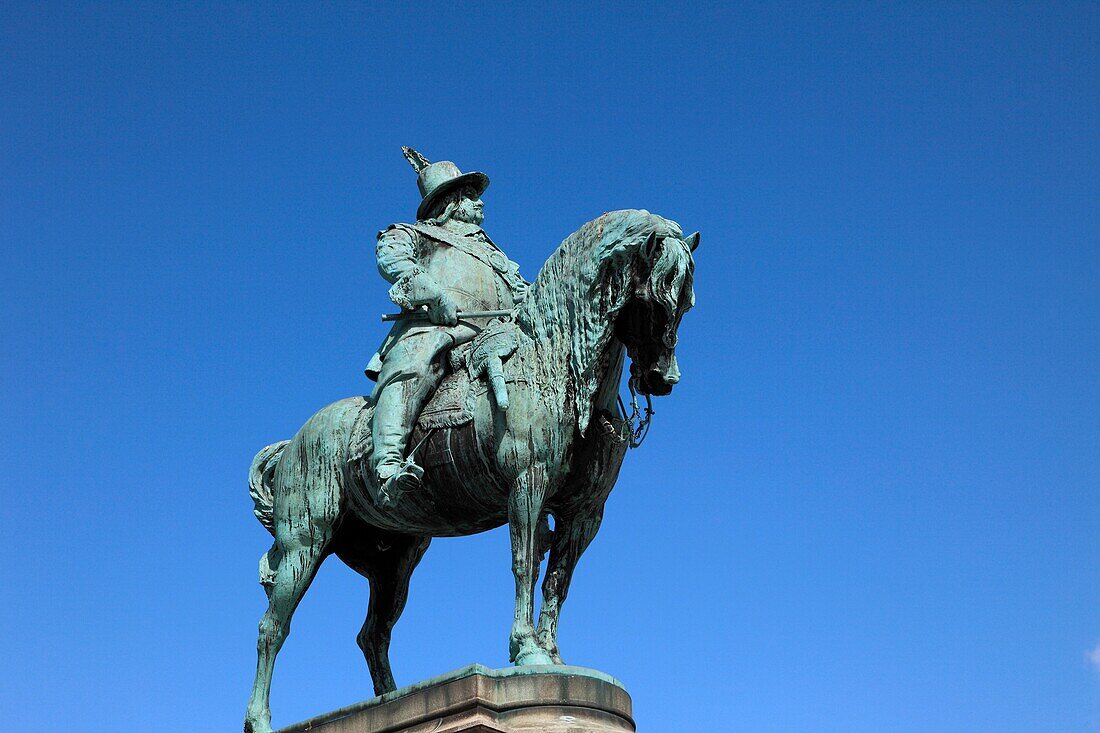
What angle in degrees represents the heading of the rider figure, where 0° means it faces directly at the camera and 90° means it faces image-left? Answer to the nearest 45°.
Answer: approximately 315°
